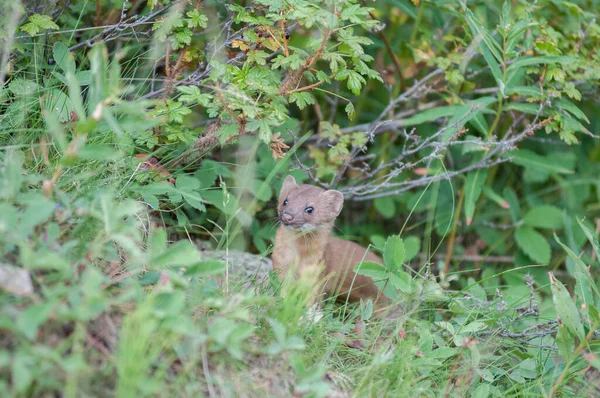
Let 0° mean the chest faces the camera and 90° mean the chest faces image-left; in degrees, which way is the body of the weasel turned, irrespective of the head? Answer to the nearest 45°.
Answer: approximately 45°
